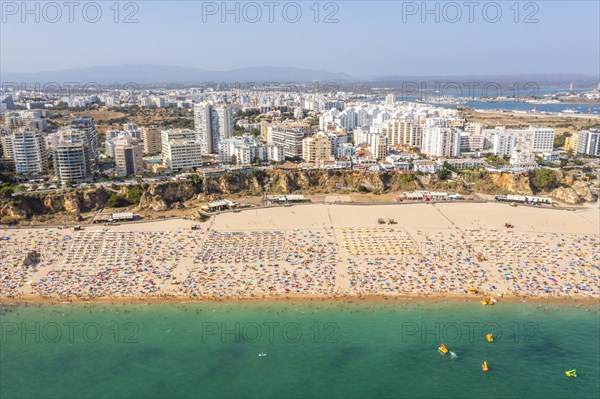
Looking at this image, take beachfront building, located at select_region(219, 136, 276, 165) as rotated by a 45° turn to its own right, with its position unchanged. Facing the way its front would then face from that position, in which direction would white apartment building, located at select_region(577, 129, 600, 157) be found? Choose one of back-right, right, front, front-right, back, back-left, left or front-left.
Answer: back-left

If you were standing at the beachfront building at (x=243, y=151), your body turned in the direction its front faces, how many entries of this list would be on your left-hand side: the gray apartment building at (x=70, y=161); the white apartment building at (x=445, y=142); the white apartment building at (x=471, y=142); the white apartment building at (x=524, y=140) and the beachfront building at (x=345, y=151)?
4

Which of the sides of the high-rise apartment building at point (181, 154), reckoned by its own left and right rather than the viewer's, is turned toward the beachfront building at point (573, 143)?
left

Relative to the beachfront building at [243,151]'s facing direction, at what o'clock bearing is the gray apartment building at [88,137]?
The gray apartment building is roughly at 3 o'clock from the beachfront building.

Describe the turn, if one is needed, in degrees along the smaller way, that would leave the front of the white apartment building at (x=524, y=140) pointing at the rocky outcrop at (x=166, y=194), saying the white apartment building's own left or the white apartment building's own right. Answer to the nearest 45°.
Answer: approximately 45° to the white apartment building's own right

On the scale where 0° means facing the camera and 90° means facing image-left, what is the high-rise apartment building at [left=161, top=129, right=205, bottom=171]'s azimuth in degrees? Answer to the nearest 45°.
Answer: approximately 0°

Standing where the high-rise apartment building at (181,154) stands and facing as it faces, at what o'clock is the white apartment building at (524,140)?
The white apartment building is roughly at 9 o'clock from the high-rise apartment building.

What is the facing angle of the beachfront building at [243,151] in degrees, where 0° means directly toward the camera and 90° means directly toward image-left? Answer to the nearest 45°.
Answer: approximately 0°
